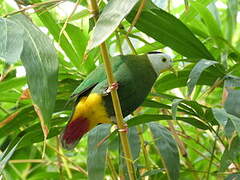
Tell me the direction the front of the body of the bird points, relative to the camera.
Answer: to the viewer's right
